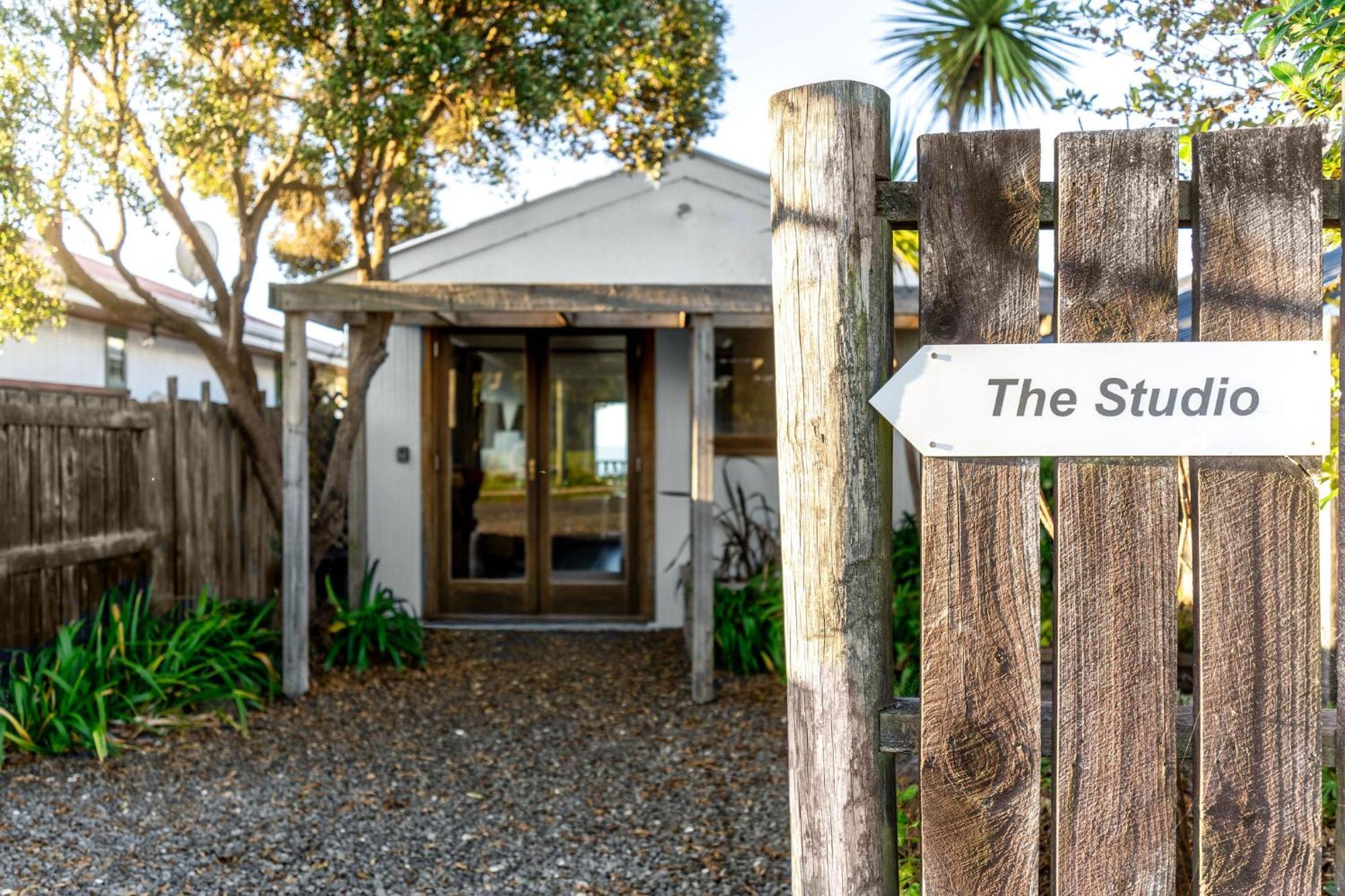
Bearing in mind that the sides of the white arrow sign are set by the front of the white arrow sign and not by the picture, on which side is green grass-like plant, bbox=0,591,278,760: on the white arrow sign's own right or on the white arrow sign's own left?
on the white arrow sign's own right

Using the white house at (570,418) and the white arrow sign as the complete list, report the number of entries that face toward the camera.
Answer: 2

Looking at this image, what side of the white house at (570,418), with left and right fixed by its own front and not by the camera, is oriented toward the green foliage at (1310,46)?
front

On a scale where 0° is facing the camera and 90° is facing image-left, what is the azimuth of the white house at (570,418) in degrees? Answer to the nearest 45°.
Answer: approximately 0°

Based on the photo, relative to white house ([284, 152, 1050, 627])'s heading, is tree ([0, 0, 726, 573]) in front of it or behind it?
in front

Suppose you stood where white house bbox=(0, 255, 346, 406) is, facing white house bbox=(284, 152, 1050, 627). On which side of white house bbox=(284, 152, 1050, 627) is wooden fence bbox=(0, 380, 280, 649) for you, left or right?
right

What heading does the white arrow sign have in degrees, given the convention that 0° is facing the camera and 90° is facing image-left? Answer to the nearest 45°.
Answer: approximately 0°

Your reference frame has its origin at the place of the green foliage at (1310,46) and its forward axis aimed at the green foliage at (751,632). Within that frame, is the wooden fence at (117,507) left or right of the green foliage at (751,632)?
left

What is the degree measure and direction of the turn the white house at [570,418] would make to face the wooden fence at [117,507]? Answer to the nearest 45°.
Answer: approximately 45° to its right
